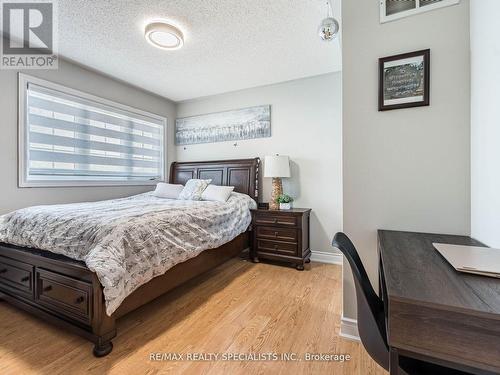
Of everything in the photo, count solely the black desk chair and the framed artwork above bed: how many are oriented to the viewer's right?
1

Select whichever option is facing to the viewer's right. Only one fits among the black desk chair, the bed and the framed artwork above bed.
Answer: the black desk chair

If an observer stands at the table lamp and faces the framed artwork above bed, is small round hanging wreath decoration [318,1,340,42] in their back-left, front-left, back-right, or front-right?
back-left

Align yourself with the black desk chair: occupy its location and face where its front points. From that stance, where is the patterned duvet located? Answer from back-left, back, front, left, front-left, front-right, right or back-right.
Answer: back

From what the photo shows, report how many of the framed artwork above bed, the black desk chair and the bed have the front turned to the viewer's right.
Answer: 1

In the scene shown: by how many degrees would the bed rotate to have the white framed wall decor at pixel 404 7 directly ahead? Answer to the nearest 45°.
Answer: approximately 90° to its left

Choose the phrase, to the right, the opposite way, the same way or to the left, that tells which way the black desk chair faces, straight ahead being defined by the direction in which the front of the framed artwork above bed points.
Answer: to the left

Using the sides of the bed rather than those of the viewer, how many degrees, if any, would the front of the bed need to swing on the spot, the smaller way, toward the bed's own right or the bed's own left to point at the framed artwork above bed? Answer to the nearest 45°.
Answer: approximately 180°

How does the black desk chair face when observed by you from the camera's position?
facing to the right of the viewer

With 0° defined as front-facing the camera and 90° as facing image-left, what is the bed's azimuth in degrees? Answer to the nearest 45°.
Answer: approximately 45°

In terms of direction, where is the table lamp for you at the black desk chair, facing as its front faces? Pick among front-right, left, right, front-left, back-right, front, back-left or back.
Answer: back-left

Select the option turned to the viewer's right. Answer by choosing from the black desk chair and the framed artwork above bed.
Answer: the black desk chair

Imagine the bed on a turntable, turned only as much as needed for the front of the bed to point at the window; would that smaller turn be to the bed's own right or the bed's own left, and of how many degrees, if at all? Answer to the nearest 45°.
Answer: approximately 135° to the bed's own right

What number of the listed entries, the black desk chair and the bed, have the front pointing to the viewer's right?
1
